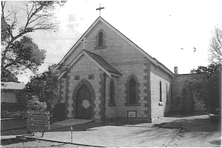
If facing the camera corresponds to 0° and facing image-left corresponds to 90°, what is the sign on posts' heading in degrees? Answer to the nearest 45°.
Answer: approximately 0°

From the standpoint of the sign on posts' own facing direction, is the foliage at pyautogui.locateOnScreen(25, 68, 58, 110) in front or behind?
behind

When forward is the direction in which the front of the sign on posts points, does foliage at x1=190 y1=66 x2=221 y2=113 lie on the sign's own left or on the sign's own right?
on the sign's own left

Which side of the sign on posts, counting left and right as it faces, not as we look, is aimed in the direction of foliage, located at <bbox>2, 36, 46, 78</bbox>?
back

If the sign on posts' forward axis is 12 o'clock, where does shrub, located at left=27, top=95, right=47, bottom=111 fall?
The shrub is roughly at 6 o'clock from the sign on posts.
